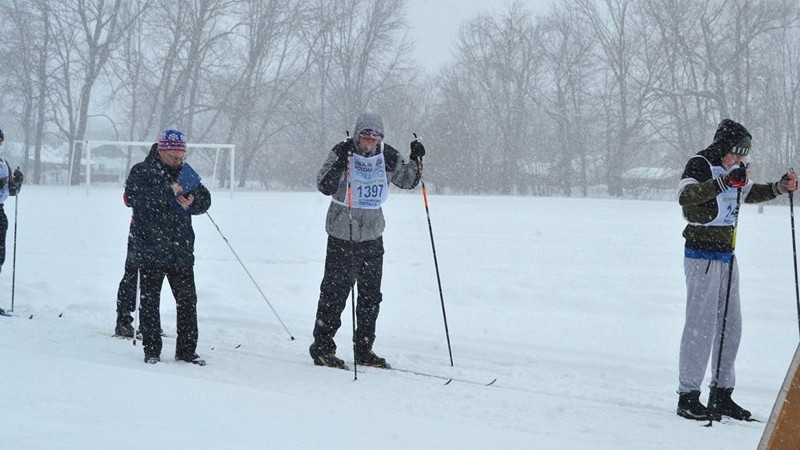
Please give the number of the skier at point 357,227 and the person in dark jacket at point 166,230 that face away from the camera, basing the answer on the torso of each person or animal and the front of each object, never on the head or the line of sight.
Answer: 0

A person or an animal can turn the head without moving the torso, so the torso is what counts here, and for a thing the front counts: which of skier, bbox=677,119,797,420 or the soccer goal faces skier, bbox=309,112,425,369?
the soccer goal

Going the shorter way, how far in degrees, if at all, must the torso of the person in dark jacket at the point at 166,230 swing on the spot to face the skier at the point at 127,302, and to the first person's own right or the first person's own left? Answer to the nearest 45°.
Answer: approximately 135° to the first person's own left

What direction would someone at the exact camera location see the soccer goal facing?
facing the viewer

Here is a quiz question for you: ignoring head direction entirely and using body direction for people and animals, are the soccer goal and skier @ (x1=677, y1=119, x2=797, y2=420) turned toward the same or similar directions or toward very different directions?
same or similar directions

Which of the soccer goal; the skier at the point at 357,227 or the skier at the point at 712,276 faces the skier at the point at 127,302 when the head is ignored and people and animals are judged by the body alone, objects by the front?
the soccer goal

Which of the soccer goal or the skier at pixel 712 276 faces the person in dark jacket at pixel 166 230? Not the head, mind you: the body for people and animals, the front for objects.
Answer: the soccer goal

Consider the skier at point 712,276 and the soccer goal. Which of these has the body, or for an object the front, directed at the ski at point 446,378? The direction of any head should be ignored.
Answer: the soccer goal

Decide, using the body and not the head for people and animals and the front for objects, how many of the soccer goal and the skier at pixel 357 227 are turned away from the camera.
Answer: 0

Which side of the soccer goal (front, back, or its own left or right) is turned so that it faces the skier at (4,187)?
front

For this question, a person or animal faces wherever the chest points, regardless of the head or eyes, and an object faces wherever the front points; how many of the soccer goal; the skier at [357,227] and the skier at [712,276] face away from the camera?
0

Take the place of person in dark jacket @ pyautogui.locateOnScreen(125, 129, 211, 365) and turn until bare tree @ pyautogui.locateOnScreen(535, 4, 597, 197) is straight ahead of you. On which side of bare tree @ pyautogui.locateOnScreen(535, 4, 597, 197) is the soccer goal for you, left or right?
left

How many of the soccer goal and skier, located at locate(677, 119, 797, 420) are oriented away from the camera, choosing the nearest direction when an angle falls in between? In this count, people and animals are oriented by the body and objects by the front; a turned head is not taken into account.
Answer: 0

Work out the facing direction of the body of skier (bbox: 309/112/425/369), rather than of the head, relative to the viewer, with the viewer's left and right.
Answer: facing the viewer and to the right of the viewer
